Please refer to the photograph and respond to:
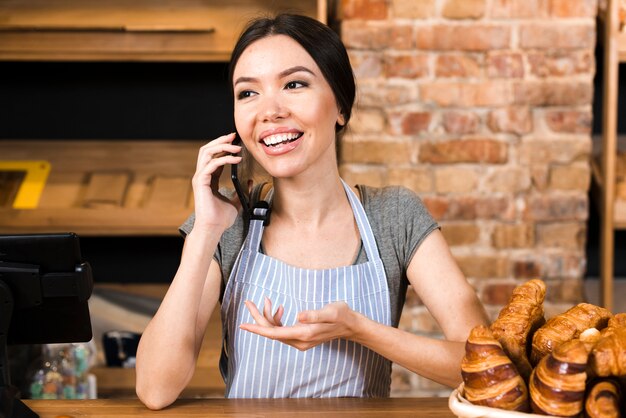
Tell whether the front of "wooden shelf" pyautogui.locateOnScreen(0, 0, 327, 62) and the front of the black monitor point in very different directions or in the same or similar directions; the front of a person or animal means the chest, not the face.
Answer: very different directions

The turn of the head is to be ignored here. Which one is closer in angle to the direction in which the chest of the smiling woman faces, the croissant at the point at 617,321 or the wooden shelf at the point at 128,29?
the croissant

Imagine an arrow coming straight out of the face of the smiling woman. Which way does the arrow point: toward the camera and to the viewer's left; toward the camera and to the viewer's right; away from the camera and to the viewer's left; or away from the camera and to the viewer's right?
toward the camera and to the viewer's left

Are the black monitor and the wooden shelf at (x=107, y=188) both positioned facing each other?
yes

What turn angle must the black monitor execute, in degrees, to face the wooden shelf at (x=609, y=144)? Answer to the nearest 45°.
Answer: approximately 45° to its right

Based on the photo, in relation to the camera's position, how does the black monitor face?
facing away from the viewer

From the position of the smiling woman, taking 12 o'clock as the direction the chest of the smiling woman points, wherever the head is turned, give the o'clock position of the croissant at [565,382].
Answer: The croissant is roughly at 11 o'clock from the smiling woman.

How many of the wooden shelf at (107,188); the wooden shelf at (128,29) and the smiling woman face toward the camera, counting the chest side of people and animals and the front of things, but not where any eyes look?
3

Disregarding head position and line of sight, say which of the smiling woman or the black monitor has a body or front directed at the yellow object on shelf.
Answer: the black monitor

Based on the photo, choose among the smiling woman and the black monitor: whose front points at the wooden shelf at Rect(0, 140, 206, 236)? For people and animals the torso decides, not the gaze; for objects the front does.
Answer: the black monitor

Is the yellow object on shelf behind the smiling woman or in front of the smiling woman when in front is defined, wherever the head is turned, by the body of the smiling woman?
behind

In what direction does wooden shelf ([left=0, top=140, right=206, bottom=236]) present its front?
toward the camera

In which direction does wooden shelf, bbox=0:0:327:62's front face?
toward the camera

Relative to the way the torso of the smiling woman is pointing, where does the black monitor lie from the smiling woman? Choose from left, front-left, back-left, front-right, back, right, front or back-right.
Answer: front-right

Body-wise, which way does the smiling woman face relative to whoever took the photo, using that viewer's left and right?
facing the viewer

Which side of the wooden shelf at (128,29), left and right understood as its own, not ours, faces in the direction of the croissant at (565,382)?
front
